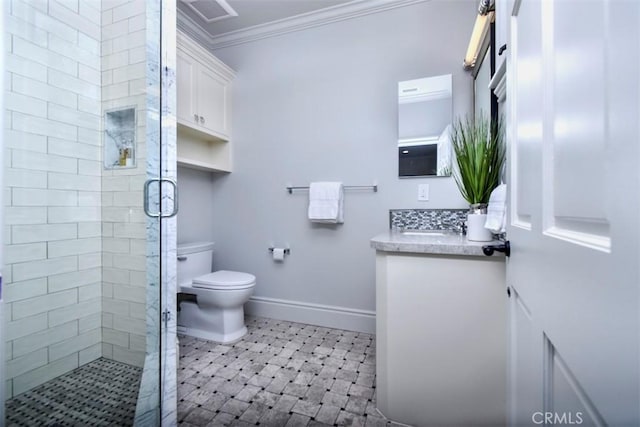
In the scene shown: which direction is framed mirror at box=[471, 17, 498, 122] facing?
to the viewer's left

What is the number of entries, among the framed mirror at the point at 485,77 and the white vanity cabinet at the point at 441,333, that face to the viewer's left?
2

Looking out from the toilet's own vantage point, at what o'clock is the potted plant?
The potted plant is roughly at 12 o'clock from the toilet.

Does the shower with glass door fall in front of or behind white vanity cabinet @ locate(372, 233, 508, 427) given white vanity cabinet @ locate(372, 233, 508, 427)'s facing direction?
in front

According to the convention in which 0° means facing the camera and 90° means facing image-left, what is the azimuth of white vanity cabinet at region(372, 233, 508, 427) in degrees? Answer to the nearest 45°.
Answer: approximately 90°

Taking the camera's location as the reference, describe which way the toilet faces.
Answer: facing the viewer and to the right of the viewer

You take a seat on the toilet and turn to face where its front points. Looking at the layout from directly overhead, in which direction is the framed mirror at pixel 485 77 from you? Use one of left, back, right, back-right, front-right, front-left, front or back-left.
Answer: front

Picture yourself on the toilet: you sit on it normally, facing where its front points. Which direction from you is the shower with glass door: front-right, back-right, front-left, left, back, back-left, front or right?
right

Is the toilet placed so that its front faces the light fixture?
yes

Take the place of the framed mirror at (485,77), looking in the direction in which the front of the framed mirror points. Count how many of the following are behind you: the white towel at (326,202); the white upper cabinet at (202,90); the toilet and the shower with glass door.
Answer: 0

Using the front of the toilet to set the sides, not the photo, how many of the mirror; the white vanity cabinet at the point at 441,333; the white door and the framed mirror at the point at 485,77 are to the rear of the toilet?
0

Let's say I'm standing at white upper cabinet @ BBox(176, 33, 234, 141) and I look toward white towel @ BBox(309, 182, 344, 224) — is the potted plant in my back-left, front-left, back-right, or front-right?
front-right

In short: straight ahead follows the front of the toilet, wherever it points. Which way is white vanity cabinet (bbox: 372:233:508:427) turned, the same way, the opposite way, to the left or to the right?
the opposite way

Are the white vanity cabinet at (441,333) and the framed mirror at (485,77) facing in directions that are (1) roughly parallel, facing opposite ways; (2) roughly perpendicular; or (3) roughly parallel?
roughly parallel
